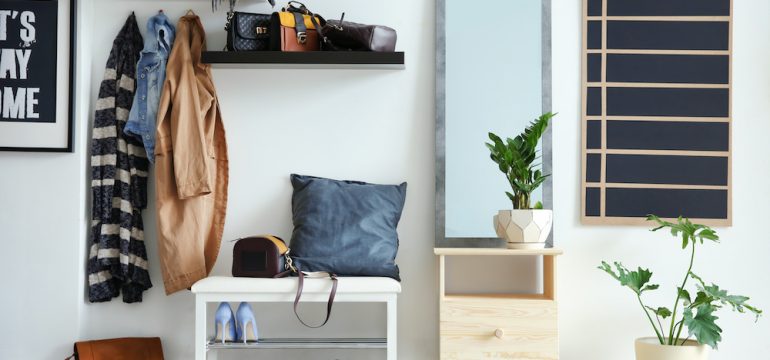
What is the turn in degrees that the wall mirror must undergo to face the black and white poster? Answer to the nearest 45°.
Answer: approximately 90° to its right

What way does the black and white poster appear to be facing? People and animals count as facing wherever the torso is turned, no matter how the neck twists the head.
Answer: toward the camera

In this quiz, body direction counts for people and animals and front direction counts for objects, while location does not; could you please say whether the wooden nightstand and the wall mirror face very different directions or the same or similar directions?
same or similar directions

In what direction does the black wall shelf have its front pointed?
toward the camera

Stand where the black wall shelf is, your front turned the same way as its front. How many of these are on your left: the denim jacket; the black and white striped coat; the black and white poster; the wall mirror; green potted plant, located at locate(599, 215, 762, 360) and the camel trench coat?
2

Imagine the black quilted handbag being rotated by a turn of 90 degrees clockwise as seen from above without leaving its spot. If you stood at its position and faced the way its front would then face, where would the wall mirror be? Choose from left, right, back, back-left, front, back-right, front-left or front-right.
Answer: back
